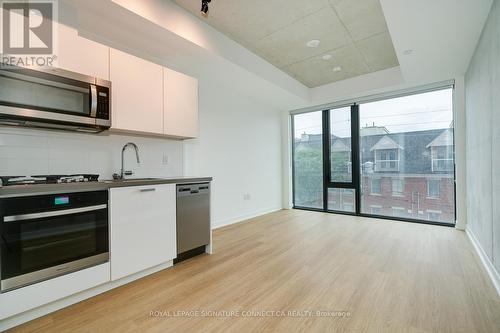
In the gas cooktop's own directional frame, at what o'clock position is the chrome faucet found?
The chrome faucet is roughly at 8 o'clock from the gas cooktop.

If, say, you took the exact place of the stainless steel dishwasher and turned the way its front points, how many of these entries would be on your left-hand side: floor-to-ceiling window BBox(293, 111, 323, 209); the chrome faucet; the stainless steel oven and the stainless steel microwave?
1

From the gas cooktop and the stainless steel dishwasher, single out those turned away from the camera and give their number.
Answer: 0

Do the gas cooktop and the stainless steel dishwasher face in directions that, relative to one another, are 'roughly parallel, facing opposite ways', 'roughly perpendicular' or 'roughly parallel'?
roughly parallel

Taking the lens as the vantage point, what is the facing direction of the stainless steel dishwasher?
facing the viewer and to the right of the viewer

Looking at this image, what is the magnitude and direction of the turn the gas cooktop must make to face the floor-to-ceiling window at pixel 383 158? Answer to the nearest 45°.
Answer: approximately 90° to its left

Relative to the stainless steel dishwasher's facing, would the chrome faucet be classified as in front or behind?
behind

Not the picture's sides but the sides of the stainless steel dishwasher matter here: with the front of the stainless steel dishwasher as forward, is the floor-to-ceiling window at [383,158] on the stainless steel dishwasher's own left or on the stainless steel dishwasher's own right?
on the stainless steel dishwasher's own left

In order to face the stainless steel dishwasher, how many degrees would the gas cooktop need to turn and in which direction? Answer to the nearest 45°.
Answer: approximately 90° to its left
